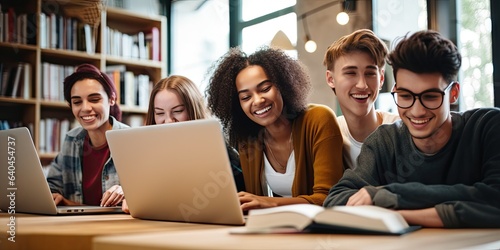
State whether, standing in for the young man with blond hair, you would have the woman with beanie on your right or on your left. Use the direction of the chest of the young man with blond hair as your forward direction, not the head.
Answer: on your right

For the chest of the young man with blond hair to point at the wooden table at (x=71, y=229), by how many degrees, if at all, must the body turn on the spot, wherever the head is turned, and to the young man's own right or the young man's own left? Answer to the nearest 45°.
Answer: approximately 45° to the young man's own right

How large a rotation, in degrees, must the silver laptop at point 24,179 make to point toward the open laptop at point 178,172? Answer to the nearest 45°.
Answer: approximately 90° to its right

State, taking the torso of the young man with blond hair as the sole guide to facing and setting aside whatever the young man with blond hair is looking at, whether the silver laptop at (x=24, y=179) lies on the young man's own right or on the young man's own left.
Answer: on the young man's own right

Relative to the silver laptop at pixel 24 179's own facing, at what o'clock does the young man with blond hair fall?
The young man with blond hair is roughly at 2 o'clock from the silver laptop.

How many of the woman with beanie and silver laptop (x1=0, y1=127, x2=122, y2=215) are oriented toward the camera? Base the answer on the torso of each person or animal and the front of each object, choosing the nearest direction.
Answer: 1

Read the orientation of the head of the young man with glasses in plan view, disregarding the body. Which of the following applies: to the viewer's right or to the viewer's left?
to the viewer's left

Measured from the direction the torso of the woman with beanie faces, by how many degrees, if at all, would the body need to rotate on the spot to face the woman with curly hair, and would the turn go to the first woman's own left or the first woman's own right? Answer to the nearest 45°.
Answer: approximately 45° to the first woman's own left

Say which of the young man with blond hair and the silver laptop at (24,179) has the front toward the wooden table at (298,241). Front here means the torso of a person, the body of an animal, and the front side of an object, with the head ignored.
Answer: the young man with blond hair
